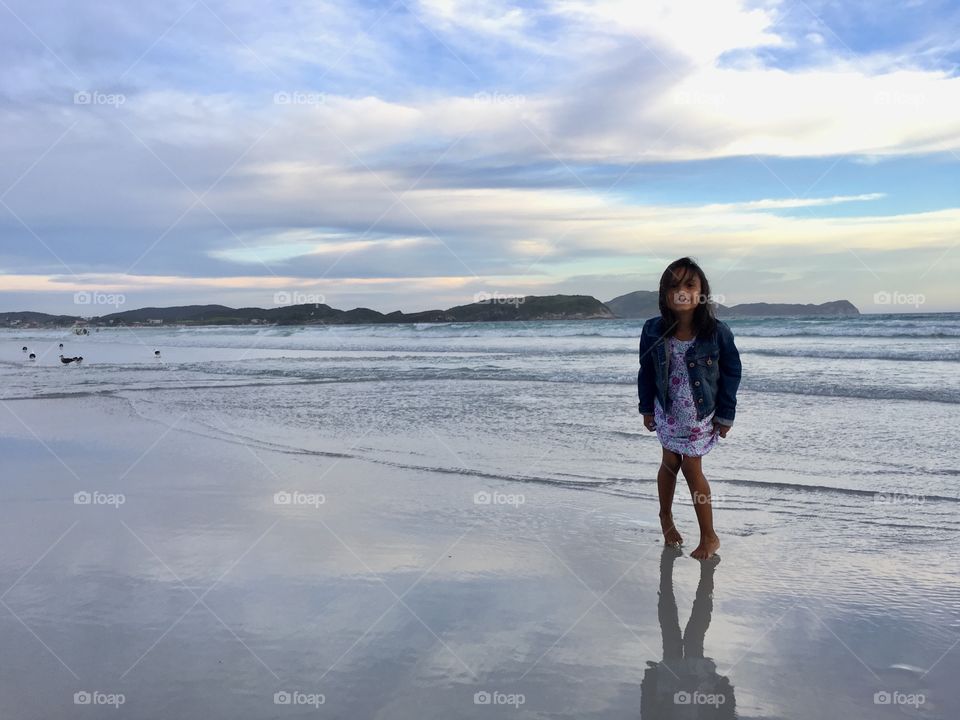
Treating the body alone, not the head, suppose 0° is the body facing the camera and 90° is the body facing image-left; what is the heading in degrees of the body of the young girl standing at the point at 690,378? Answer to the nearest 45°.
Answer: approximately 0°
